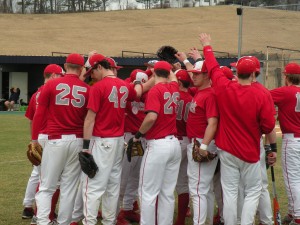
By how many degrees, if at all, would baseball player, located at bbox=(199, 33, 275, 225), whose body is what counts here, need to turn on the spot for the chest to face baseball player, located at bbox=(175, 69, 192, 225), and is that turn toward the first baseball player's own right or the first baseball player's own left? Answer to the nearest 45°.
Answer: approximately 45° to the first baseball player's own left

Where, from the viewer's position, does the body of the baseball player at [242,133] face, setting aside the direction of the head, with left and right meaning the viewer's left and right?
facing away from the viewer

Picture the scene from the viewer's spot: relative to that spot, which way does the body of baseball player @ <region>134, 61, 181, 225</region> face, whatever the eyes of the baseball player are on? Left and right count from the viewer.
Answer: facing away from the viewer and to the left of the viewer

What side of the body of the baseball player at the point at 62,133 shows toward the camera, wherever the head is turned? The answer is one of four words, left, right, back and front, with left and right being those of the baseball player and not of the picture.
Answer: back

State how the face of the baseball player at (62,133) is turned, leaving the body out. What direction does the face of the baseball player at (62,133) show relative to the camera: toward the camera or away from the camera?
away from the camera

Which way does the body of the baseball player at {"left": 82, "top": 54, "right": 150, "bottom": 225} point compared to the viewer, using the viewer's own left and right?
facing away from the viewer and to the left of the viewer

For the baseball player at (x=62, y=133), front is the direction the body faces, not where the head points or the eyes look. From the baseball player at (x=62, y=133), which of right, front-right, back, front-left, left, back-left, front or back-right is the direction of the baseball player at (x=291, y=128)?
right

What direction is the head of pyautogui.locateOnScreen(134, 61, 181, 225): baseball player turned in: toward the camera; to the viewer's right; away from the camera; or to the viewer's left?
away from the camera
